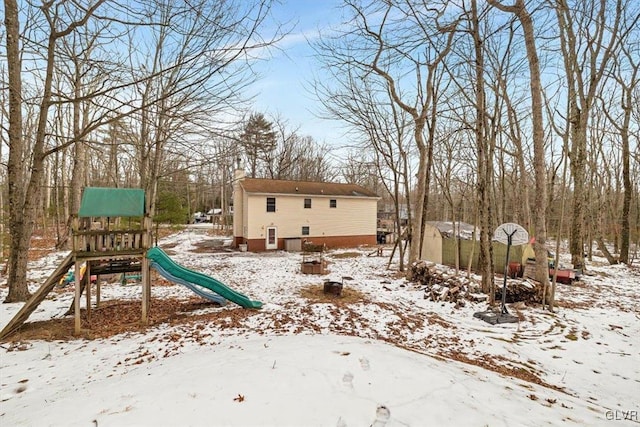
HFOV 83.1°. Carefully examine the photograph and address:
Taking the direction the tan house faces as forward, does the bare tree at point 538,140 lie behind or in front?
behind

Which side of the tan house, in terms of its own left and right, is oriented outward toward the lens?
back

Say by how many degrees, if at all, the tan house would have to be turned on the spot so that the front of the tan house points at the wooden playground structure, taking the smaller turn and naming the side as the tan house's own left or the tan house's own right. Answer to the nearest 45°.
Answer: approximately 180°

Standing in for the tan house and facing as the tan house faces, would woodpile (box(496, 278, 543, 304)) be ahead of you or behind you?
behind

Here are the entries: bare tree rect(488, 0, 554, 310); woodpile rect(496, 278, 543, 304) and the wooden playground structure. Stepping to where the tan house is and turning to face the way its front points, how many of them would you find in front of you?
0

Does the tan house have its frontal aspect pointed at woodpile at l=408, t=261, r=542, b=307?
no

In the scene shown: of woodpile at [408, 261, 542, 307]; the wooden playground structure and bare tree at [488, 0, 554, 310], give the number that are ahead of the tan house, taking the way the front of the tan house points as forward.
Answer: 0
